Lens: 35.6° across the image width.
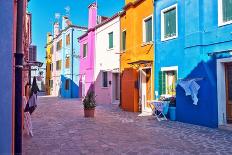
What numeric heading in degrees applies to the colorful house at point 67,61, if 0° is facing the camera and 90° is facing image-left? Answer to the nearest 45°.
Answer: approximately 45°

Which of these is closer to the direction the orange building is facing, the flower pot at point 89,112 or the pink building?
the flower pot

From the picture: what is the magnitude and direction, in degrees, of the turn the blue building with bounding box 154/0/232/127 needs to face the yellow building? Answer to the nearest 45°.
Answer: approximately 90° to its right

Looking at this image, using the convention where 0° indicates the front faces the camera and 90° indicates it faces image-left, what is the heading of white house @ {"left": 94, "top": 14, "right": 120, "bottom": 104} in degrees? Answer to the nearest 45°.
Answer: approximately 45°

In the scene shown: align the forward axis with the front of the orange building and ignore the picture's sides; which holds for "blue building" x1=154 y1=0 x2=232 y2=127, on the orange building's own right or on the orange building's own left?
on the orange building's own left

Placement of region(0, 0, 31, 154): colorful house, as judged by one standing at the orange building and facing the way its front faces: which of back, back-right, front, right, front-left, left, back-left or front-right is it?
front-left

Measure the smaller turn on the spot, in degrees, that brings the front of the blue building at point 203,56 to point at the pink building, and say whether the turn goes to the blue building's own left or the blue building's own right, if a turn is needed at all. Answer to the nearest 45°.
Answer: approximately 90° to the blue building's own right

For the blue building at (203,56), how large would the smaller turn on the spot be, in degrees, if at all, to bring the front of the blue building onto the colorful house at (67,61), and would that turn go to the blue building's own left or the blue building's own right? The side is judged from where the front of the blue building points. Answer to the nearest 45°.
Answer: approximately 90° to the blue building's own right

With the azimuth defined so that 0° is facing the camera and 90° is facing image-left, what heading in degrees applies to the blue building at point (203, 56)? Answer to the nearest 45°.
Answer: approximately 45°

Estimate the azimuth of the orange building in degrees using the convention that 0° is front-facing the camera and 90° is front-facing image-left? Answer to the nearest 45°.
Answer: approximately 45°
